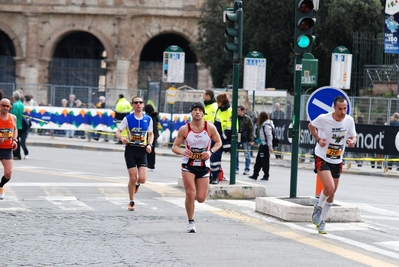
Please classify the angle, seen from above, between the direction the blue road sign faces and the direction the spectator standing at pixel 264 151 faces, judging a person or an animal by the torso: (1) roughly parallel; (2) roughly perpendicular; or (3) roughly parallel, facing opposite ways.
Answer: roughly perpendicular

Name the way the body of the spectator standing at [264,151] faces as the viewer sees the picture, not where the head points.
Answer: to the viewer's left

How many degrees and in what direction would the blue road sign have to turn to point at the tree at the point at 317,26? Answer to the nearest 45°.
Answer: approximately 180°

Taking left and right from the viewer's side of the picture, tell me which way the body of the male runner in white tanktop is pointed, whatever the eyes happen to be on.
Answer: facing the viewer

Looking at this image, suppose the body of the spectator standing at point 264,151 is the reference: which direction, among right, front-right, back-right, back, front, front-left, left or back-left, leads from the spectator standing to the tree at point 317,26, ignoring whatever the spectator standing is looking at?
right

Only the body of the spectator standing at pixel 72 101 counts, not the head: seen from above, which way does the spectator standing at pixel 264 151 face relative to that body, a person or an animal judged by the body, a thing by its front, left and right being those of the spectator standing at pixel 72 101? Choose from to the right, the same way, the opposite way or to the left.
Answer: to the right

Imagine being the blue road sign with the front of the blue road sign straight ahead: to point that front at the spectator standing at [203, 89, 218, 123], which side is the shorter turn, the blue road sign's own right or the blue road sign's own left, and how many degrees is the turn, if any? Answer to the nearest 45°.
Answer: approximately 135° to the blue road sign's own right

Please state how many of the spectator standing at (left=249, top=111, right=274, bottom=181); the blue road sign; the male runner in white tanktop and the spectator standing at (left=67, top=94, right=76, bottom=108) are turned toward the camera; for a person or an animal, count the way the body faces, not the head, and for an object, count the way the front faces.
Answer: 3

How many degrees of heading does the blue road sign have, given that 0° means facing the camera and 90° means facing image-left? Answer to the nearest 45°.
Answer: approximately 0°

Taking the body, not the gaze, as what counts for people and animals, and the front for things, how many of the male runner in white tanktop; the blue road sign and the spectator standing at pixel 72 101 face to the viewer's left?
0
